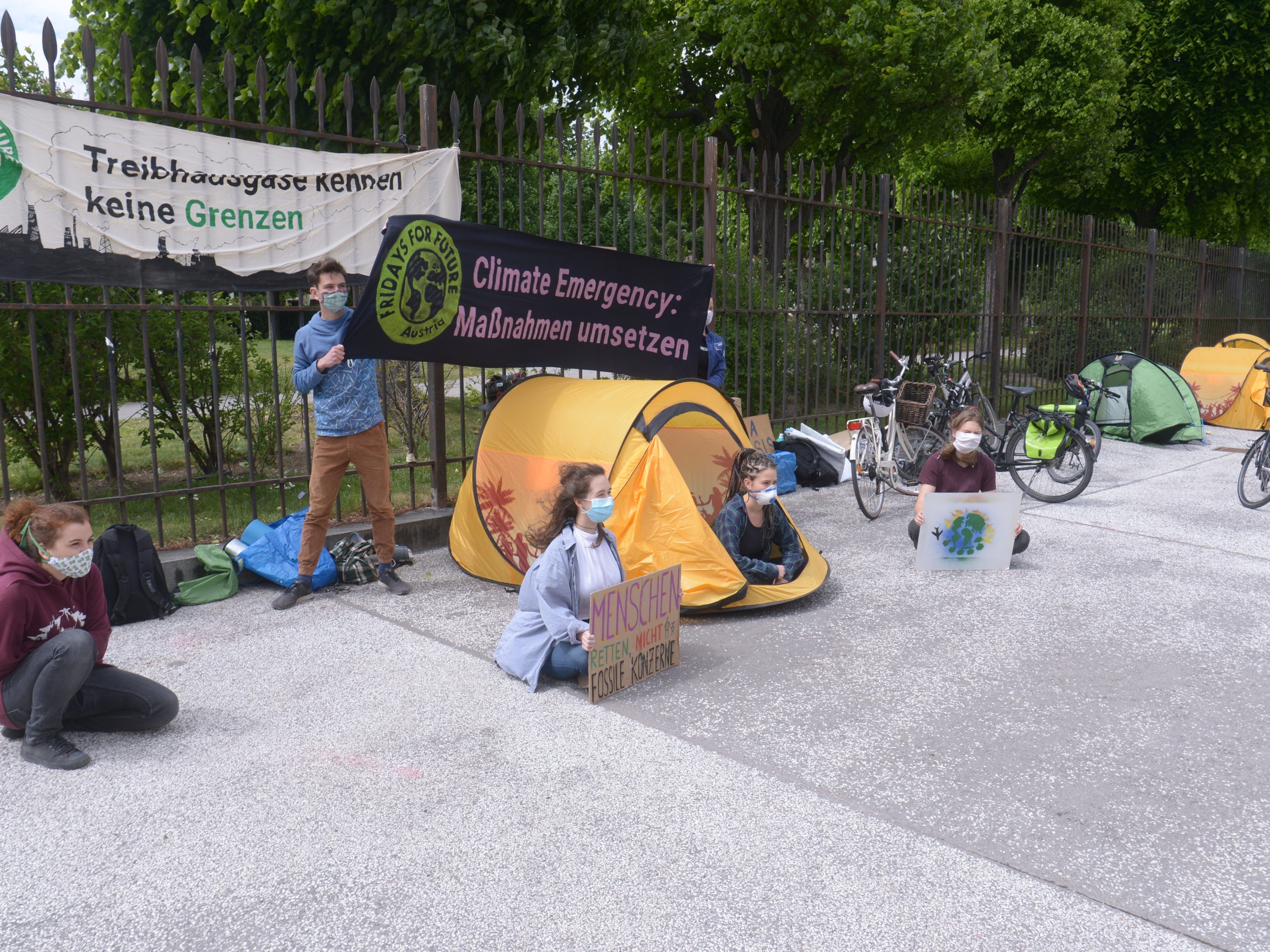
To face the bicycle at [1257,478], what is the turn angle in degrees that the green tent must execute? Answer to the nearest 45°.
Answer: approximately 45° to its left

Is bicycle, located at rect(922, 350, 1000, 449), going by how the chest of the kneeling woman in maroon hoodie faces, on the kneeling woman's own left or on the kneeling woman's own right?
on the kneeling woman's own left

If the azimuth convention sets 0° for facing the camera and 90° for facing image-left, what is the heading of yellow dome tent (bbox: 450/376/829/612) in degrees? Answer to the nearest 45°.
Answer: approximately 315°

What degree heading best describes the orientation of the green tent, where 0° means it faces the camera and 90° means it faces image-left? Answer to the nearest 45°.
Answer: approximately 45°

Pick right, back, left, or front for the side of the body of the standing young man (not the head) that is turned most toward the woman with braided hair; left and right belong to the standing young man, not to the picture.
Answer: left

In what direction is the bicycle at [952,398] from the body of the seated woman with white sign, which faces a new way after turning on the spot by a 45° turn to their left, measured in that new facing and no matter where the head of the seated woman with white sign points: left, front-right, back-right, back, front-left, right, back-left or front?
back-left

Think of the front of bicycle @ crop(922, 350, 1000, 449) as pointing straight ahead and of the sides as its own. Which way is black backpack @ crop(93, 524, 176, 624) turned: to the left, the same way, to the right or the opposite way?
the opposite way

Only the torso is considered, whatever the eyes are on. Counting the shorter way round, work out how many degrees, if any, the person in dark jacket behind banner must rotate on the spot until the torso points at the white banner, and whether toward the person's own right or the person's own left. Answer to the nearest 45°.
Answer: approximately 45° to the person's own right
